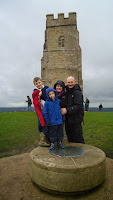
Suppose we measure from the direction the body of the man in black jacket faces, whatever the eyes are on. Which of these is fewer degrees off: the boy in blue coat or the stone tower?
the boy in blue coat

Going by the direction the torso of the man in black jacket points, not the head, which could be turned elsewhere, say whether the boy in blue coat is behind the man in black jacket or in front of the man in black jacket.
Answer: in front

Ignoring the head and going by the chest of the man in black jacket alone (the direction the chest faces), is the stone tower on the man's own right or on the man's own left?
on the man's own right

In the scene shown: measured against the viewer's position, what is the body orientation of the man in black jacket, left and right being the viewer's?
facing the viewer and to the left of the viewer

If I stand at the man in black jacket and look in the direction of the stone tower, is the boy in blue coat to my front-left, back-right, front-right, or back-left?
back-left

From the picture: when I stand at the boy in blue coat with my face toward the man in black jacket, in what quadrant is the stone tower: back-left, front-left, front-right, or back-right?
front-left

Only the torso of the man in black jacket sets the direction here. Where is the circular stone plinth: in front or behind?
in front
